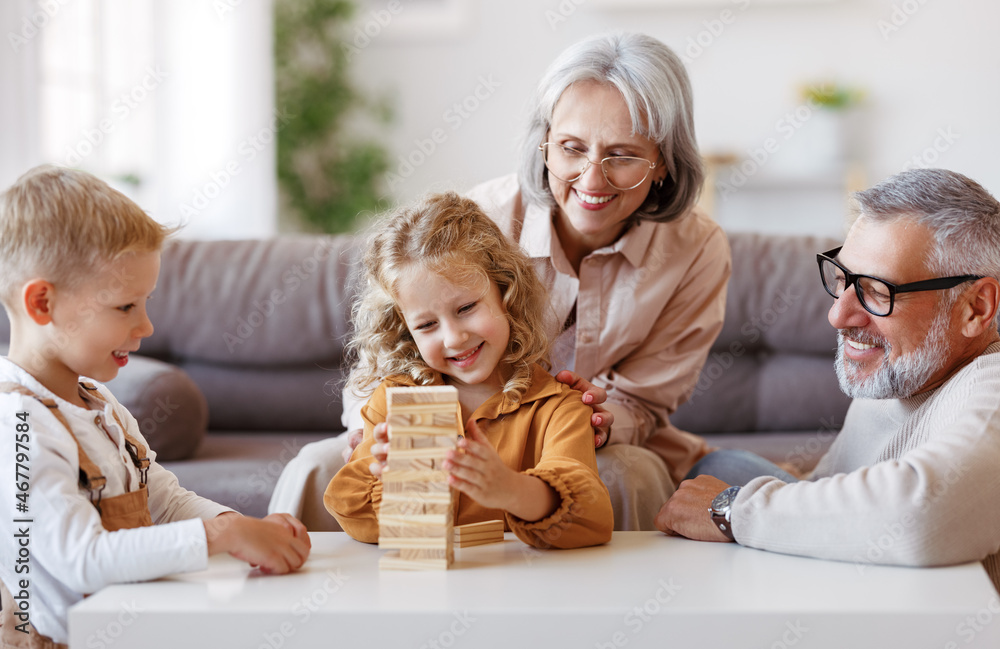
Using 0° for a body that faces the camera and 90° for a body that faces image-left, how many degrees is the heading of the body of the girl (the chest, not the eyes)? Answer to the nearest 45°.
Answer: approximately 0°

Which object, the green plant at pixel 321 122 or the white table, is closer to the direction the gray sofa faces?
the white table

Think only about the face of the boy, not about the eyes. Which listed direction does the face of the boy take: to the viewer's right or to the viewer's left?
to the viewer's right

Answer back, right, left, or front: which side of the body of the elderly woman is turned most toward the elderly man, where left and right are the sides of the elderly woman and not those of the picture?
left

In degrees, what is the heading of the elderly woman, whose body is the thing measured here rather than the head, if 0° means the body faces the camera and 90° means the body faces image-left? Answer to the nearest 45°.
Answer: approximately 45°

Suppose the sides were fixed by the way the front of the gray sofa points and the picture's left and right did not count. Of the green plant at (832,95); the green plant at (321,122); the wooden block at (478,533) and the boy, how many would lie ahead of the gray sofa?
2

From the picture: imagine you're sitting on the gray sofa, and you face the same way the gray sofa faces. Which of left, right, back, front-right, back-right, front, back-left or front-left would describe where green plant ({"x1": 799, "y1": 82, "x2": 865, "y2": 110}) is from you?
back-left
